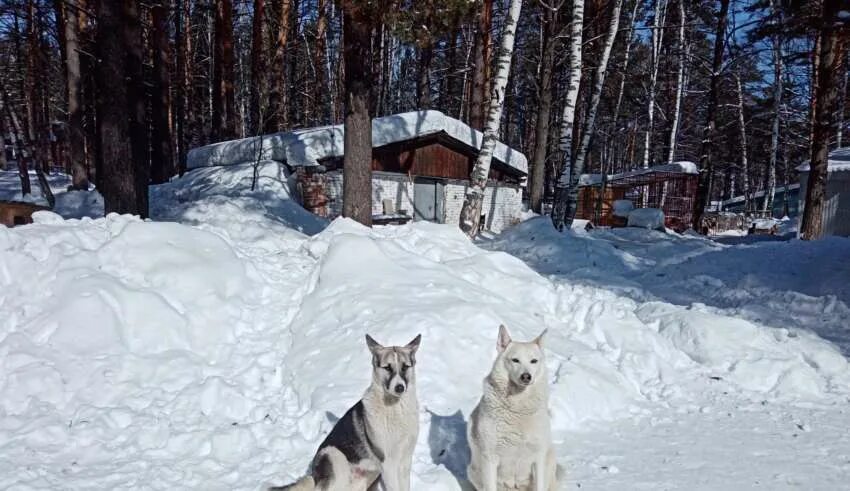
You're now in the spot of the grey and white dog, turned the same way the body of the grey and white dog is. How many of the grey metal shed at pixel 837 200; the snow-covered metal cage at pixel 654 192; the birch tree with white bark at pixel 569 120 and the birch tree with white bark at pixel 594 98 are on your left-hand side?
4

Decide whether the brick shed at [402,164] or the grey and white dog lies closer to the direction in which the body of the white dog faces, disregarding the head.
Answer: the grey and white dog

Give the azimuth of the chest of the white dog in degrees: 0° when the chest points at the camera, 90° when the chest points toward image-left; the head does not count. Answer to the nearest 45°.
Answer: approximately 0°

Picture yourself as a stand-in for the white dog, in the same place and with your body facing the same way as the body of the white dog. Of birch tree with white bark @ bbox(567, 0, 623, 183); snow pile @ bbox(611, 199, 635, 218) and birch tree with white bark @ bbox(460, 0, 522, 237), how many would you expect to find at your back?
3

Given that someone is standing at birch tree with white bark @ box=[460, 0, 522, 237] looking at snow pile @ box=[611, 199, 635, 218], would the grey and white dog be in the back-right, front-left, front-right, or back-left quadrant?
back-right

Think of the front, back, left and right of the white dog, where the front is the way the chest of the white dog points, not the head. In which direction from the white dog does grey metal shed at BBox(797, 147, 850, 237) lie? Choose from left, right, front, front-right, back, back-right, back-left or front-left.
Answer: back-left

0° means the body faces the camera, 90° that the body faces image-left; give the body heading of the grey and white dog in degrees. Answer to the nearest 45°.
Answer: approximately 315°

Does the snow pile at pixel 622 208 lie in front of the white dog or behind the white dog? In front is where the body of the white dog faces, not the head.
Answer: behind

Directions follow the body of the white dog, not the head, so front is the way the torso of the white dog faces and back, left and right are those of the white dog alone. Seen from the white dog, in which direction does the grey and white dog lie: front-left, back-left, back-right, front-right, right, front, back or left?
right

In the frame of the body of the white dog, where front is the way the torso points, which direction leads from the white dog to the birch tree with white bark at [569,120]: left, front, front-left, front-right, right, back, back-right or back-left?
back

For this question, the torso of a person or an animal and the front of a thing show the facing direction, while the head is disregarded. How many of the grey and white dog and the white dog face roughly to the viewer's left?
0
